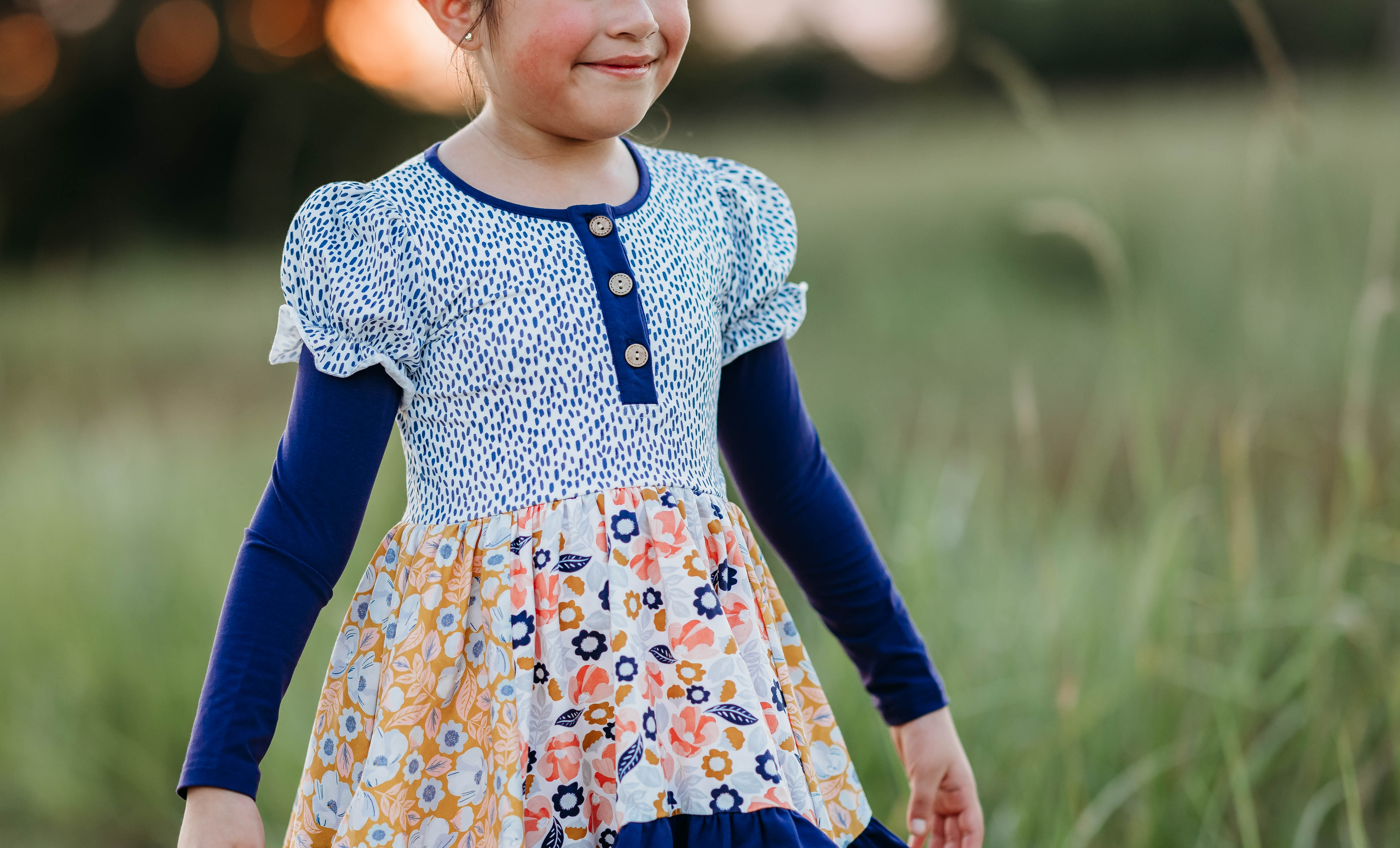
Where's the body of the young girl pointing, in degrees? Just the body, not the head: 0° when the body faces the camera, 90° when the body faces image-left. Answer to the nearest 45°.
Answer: approximately 315°

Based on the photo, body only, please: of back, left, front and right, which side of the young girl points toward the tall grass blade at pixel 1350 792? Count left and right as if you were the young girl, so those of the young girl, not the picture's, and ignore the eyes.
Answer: left

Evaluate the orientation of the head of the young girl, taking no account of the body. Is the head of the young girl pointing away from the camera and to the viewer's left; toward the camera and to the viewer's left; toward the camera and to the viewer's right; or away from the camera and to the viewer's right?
toward the camera and to the viewer's right

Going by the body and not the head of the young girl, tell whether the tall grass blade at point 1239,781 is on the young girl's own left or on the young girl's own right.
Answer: on the young girl's own left
